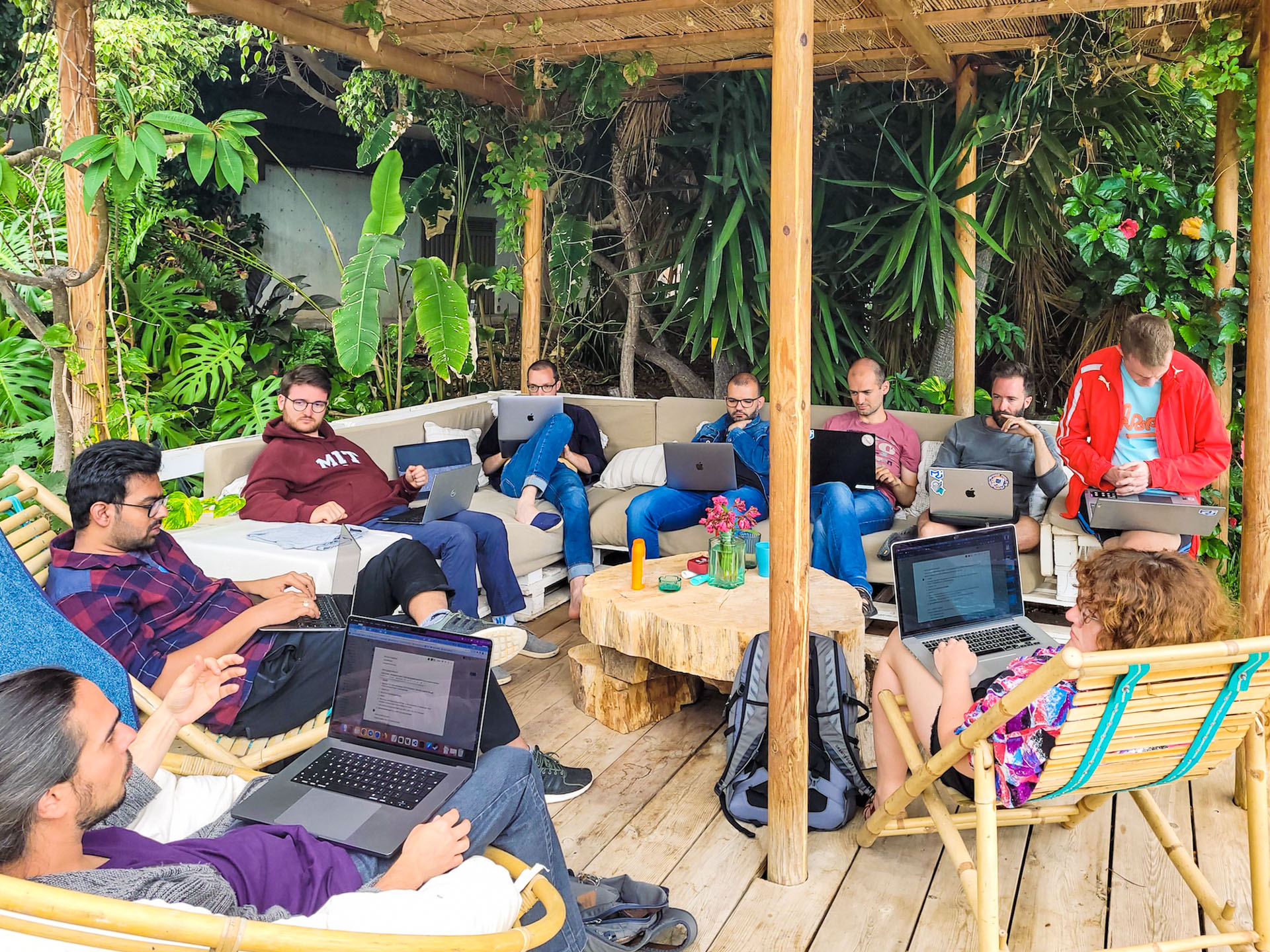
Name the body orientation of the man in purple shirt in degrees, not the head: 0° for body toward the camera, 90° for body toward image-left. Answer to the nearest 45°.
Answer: approximately 270°

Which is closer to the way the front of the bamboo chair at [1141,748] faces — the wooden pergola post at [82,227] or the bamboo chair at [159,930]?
the wooden pergola post

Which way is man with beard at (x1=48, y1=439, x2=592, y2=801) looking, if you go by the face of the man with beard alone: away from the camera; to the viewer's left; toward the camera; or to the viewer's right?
to the viewer's right

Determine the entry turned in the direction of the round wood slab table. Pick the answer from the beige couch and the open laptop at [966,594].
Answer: the beige couch

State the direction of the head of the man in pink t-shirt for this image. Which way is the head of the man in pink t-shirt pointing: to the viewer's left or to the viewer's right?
to the viewer's left

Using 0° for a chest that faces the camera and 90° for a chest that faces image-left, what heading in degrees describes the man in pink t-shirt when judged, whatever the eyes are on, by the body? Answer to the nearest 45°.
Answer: approximately 45°

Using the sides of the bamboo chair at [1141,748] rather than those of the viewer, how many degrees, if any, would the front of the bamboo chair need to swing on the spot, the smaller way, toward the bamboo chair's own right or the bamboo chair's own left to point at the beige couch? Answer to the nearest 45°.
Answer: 0° — it already faces it

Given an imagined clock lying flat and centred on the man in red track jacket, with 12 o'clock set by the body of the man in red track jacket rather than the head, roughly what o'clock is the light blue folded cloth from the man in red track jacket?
The light blue folded cloth is roughly at 2 o'clock from the man in red track jacket.

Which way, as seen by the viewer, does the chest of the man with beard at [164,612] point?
to the viewer's right

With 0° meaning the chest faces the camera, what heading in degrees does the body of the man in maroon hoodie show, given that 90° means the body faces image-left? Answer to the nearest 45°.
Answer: approximately 315°

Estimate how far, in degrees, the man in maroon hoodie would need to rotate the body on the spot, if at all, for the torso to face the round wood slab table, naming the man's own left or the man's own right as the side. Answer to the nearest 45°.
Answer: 0° — they already face it

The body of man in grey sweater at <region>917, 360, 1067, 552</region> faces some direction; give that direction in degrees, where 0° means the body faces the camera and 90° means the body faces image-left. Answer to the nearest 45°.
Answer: approximately 45°
